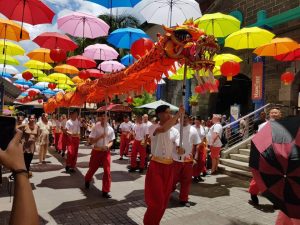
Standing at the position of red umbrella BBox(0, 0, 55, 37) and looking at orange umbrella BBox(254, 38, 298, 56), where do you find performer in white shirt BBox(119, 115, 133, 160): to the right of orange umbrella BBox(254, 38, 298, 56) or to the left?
left

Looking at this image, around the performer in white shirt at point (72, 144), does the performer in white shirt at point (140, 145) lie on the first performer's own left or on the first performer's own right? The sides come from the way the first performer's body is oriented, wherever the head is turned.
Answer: on the first performer's own left

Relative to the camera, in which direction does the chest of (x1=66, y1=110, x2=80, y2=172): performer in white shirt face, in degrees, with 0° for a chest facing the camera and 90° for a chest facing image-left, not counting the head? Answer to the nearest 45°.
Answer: approximately 315°

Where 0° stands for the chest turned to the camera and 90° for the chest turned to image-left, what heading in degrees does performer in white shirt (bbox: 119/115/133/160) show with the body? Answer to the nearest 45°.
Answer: approximately 0°
